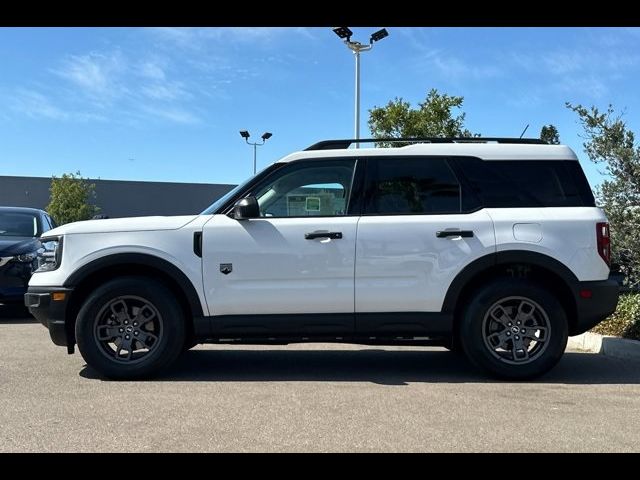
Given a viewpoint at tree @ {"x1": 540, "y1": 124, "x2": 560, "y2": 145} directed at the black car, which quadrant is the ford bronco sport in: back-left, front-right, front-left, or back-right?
front-left

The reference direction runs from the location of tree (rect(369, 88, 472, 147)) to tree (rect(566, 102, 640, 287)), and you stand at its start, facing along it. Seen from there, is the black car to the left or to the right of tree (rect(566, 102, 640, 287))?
right

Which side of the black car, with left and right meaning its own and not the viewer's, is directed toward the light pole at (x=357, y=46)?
back

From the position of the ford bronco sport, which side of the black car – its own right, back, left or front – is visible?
left

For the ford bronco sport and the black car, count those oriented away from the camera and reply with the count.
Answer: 0

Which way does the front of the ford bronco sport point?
to the viewer's left

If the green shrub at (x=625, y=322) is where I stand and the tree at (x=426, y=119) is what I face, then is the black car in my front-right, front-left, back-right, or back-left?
front-left

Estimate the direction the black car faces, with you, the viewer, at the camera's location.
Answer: facing the viewer and to the left of the viewer

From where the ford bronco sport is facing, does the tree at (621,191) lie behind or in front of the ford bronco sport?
behind

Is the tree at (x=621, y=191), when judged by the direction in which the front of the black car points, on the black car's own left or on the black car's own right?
on the black car's own left

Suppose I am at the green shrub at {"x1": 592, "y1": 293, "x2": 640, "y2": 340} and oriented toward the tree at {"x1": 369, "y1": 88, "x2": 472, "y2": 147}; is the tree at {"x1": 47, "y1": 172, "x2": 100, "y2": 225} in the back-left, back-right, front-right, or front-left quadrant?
front-left
